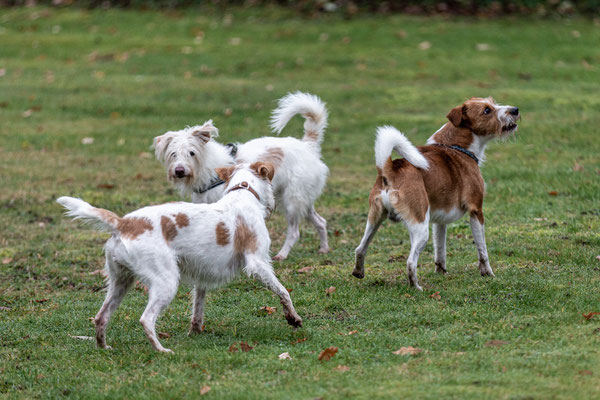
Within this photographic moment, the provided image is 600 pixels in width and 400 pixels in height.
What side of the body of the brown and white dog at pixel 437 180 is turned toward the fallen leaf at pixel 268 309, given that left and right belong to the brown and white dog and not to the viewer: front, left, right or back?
back

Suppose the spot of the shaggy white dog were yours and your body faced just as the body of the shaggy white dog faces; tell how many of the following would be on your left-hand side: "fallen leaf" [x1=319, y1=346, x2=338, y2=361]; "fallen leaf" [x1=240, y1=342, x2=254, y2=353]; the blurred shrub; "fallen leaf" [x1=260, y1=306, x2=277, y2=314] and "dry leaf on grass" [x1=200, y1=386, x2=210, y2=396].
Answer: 4

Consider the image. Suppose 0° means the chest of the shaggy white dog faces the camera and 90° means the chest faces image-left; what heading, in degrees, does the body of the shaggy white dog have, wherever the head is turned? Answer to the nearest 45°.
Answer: approximately 90°

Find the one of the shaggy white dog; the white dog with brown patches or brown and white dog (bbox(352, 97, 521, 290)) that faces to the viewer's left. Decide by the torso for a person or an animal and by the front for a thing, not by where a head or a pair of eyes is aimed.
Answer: the shaggy white dog

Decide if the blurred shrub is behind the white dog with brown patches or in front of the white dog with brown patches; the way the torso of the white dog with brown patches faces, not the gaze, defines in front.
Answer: in front

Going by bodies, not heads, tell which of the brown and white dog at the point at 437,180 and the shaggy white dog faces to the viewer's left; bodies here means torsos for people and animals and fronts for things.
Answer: the shaggy white dog

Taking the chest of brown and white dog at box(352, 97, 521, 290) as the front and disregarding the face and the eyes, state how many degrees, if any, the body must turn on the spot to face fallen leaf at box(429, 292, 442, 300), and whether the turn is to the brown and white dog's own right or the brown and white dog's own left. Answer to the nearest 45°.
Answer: approximately 135° to the brown and white dog's own right

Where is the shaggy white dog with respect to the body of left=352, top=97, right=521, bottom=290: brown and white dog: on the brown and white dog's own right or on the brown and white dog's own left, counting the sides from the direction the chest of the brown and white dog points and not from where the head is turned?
on the brown and white dog's own left

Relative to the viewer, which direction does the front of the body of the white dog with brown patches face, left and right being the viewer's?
facing away from the viewer and to the right of the viewer

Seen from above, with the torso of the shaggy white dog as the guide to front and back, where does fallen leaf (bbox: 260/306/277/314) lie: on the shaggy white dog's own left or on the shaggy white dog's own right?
on the shaggy white dog's own left

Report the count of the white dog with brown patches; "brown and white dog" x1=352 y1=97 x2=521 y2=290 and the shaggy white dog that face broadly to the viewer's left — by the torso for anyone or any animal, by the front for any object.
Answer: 1

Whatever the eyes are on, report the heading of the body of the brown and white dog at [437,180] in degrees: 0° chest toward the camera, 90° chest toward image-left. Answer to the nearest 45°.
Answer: approximately 225°

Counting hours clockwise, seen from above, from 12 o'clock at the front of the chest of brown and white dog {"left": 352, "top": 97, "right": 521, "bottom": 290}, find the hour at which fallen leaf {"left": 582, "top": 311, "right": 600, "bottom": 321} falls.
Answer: The fallen leaf is roughly at 3 o'clock from the brown and white dog.
